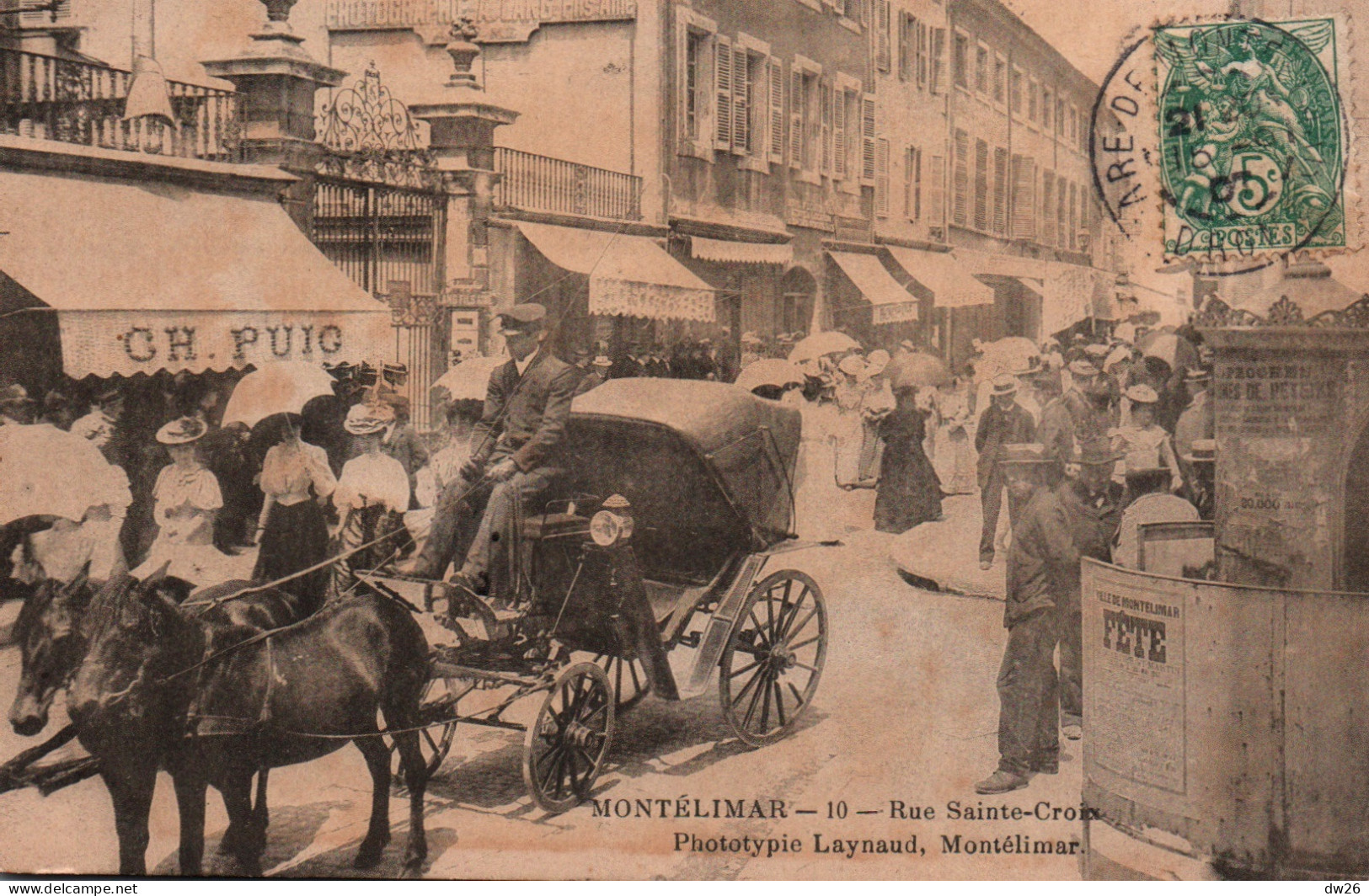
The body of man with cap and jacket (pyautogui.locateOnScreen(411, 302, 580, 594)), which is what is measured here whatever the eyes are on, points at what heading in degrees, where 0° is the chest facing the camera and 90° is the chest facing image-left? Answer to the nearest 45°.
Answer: approximately 45°

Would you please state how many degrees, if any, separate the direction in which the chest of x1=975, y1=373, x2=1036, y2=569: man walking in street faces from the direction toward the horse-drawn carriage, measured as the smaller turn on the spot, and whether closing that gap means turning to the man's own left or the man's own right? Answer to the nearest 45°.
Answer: approximately 45° to the man's own right

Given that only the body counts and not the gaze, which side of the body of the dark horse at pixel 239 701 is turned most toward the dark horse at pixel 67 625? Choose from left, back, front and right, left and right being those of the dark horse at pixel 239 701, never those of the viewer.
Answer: right

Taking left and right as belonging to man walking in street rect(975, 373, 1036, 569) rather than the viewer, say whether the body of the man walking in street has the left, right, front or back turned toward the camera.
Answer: front

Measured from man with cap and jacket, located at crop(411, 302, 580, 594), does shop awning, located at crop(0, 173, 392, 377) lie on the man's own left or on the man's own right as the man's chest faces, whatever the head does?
on the man's own right

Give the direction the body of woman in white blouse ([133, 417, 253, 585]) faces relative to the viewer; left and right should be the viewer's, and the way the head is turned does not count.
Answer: facing the viewer
